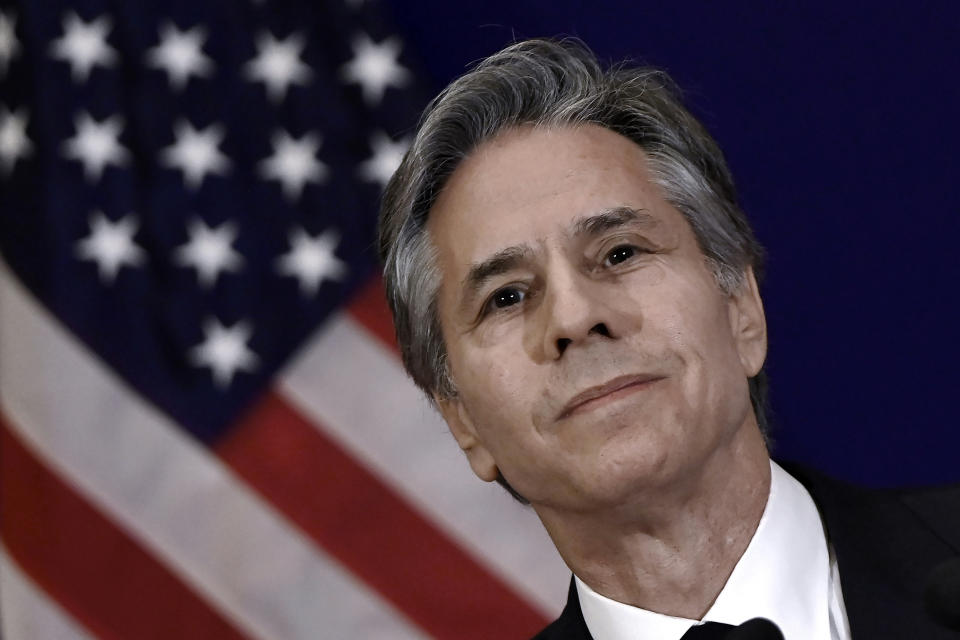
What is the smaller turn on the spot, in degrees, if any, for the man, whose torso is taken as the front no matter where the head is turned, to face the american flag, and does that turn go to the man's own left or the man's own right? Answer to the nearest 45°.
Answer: approximately 135° to the man's own right

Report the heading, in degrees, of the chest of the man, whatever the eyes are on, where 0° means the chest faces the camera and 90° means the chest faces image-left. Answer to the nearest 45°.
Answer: approximately 0°
